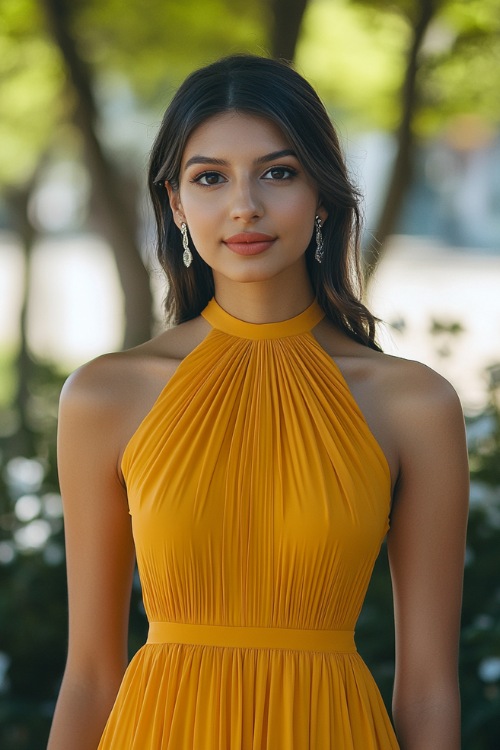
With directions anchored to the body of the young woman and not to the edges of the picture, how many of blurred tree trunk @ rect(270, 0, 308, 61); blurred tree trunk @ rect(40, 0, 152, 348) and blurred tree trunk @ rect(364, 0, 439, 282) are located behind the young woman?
3

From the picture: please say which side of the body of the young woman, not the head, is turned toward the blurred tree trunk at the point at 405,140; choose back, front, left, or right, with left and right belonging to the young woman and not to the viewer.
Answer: back

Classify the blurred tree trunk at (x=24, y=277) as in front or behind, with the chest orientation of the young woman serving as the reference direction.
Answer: behind

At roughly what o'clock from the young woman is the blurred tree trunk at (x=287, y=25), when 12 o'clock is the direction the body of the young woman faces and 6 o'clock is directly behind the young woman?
The blurred tree trunk is roughly at 6 o'clock from the young woman.

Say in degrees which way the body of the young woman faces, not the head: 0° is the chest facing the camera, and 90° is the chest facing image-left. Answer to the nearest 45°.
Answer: approximately 0°

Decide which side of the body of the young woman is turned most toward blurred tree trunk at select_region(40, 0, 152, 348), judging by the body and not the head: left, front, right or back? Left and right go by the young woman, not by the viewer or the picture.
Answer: back
